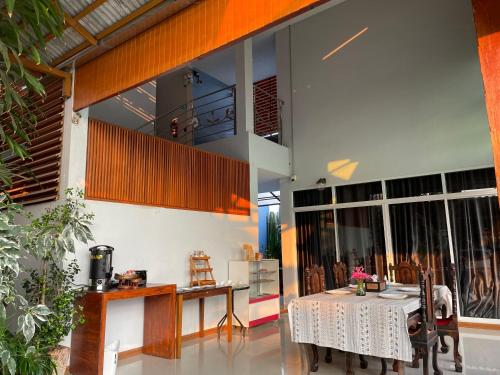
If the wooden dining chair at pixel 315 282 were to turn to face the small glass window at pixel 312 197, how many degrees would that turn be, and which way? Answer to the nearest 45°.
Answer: approximately 135° to its left

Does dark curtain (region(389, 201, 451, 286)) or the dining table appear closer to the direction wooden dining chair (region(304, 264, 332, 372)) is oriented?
the dining table

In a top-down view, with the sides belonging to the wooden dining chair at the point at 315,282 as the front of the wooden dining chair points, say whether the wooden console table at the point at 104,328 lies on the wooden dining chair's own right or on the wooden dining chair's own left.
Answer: on the wooden dining chair's own right

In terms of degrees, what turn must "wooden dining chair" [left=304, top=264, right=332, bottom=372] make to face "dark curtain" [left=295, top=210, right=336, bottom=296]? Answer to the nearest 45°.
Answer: approximately 135° to its left

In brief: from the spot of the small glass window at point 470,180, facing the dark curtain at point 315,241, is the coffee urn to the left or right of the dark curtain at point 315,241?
left

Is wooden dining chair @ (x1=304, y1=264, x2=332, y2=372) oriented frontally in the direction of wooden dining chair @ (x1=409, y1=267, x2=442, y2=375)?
yes

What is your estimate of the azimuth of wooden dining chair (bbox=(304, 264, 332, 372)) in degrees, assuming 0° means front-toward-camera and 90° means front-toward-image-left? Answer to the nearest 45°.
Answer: approximately 315°

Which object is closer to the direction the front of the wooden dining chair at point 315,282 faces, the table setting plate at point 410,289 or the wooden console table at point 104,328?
the table setting plate

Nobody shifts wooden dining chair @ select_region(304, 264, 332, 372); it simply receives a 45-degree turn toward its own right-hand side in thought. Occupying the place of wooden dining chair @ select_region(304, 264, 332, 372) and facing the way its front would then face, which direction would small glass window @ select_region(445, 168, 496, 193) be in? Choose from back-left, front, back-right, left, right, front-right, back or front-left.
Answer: back-left

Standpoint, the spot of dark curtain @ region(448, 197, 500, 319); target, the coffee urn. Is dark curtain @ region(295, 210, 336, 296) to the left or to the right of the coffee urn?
right
